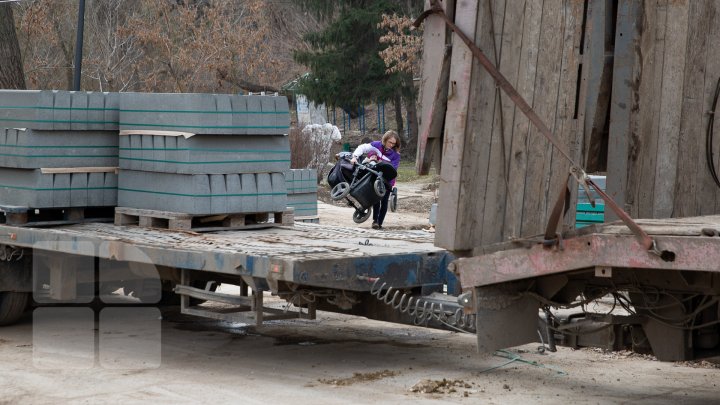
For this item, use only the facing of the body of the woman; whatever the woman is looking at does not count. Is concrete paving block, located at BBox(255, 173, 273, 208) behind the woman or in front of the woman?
in front

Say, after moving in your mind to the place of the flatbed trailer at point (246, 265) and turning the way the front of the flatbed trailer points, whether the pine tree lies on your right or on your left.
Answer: on your left

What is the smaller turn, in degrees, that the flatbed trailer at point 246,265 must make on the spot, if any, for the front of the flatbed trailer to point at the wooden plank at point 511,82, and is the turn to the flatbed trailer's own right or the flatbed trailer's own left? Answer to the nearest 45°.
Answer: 0° — it already faces it

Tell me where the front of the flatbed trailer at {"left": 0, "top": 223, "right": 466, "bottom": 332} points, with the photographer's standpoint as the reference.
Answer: facing the viewer and to the right of the viewer

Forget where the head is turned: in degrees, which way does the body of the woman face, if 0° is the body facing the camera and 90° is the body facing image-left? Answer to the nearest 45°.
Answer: approximately 45°

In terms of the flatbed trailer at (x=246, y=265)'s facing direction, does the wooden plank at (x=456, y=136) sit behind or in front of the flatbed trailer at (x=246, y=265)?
in front

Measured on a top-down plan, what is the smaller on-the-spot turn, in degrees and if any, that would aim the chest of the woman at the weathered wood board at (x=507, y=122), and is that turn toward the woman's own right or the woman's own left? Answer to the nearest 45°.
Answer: approximately 45° to the woman's own left

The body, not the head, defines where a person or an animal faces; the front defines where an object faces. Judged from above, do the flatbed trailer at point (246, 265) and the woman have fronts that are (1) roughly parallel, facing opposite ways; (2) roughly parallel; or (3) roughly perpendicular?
roughly perpendicular

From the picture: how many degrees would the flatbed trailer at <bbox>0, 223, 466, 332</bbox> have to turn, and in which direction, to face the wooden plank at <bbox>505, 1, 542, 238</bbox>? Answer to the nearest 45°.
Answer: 0° — it already faces it

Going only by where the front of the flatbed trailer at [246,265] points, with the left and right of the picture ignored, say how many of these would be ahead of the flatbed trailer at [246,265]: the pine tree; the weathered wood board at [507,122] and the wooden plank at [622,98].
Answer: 2

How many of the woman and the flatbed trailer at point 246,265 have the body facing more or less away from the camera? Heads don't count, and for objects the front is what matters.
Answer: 0

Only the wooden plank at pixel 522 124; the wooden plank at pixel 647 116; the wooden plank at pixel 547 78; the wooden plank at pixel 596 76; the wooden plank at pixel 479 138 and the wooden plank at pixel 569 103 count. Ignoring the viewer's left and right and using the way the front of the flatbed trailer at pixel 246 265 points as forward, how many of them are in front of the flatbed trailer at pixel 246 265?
6

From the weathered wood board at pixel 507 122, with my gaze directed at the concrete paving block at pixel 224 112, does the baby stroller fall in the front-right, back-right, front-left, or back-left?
front-right
